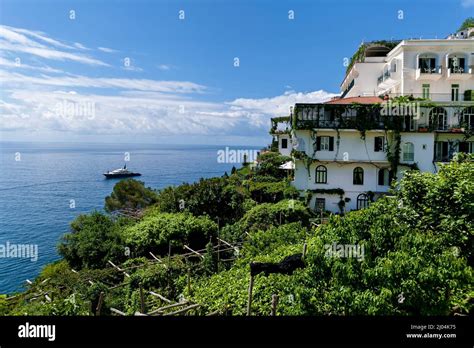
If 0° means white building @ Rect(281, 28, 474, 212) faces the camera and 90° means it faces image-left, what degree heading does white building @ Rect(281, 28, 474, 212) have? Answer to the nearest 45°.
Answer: approximately 0°

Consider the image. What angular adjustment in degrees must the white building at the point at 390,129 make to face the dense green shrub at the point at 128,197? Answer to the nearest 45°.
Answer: approximately 90° to its right

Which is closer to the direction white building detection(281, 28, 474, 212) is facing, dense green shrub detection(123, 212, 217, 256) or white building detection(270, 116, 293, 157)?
the dense green shrub

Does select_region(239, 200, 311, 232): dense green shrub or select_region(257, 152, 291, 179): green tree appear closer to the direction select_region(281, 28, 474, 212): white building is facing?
the dense green shrub

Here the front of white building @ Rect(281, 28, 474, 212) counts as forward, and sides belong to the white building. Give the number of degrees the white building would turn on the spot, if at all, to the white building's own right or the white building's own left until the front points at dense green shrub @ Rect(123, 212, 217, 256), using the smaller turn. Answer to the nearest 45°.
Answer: approximately 45° to the white building's own right

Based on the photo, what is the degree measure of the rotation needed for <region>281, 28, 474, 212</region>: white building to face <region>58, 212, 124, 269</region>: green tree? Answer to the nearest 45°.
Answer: approximately 45° to its right

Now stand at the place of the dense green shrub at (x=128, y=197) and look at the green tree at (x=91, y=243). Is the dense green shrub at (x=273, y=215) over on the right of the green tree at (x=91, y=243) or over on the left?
left

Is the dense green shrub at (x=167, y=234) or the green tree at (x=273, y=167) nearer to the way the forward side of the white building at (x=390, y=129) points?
the dense green shrub

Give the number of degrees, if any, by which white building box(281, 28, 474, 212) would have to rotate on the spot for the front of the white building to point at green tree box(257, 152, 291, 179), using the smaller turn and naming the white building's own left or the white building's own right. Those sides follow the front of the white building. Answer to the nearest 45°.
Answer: approximately 135° to the white building's own right

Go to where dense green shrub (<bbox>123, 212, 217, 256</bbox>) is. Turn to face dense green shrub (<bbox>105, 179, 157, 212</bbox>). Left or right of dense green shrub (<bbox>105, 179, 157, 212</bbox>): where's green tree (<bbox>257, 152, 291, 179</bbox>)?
right

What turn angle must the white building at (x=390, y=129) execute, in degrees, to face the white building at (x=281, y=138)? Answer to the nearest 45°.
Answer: approximately 135° to its right

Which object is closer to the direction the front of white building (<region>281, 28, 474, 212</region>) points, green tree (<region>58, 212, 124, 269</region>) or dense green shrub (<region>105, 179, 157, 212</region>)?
the green tree
